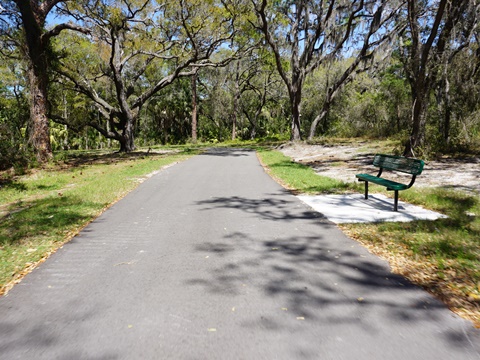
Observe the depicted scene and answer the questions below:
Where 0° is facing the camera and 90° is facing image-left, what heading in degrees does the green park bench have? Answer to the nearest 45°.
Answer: approximately 45°

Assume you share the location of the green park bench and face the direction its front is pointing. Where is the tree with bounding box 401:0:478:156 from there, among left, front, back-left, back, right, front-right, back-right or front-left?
back-right

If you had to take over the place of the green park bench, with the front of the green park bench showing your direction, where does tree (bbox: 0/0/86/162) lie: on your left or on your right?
on your right

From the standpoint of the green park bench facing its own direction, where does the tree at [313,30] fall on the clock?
The tree is roughly at 4 o'clock from the green park bench.

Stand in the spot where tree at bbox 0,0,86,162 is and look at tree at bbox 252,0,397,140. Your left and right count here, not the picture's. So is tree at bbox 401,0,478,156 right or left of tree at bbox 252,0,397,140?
right
